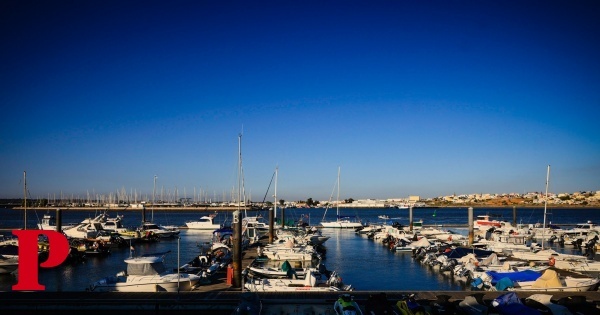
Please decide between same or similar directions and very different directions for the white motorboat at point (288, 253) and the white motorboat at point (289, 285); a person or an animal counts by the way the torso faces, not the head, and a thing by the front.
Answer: same or similar directions

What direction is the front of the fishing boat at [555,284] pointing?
to the viewer's right
